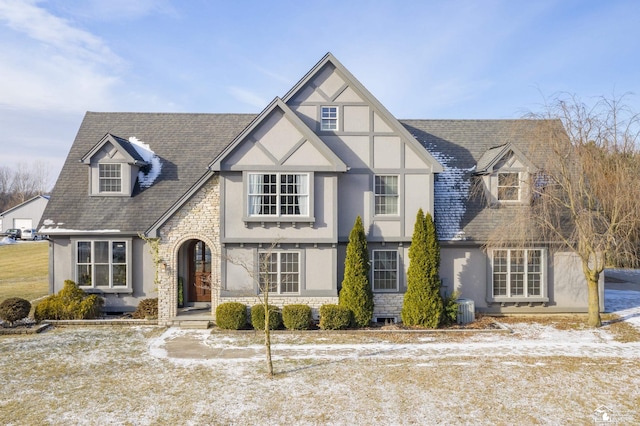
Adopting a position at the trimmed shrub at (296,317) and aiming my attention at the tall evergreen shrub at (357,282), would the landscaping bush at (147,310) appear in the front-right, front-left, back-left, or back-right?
back-left

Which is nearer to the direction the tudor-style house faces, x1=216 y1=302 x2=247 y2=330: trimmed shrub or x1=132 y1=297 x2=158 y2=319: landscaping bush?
the trimmed shrub

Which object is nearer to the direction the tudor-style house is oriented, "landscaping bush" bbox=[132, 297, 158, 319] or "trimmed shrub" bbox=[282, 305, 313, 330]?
the trimmed shrub

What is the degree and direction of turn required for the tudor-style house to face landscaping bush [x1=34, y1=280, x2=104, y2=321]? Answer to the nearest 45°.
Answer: approximately 90° to its right

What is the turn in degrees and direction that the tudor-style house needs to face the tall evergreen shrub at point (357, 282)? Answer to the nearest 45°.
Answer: approximately 45° to its left

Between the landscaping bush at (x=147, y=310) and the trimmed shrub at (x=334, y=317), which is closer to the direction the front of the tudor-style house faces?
the trimmed shrub

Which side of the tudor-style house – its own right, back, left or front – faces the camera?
front

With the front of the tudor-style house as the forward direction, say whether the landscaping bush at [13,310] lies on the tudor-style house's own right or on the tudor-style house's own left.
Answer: on the tudor-style house's own right

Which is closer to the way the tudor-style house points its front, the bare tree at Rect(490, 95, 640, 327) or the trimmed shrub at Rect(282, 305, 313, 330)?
the trimmed shrub
